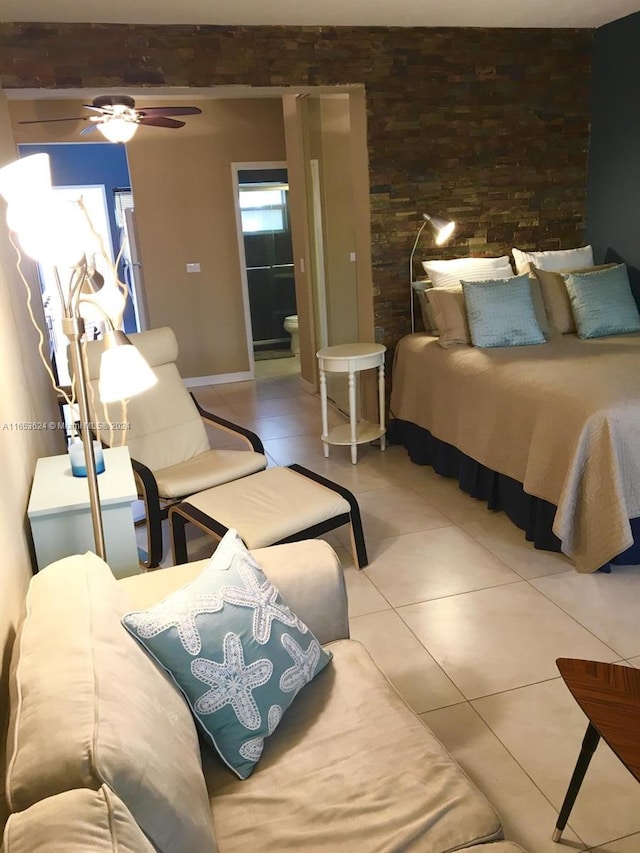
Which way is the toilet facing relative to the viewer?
to the viewer's left

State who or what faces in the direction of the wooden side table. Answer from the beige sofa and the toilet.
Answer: the beige sofa

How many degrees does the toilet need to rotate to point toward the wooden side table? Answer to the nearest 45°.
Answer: approximately 90° to its left

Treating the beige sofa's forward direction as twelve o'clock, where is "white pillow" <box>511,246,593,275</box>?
The white pillow is roughly at 10 o'clock from the beige sofa.

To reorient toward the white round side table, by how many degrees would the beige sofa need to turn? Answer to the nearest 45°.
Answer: approximately 90° to its left

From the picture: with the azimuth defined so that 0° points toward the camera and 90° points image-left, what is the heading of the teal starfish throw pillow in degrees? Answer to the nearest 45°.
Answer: approximately 315°

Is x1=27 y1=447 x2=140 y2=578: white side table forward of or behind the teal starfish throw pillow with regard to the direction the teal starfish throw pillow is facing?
behind

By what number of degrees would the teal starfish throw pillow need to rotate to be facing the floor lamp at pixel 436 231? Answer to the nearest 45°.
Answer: approximately 90° to its left

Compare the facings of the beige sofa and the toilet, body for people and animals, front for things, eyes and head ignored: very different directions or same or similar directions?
very different directions

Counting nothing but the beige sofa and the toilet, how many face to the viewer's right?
1

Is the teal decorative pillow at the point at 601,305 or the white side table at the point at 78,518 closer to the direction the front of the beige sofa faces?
the teal decorative pillow

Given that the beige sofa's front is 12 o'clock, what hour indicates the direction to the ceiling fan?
The ceiling fan is roughly at 9 o'clock from the beige sofa.

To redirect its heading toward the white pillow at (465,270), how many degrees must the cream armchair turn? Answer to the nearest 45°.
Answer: approximately 45° to its left

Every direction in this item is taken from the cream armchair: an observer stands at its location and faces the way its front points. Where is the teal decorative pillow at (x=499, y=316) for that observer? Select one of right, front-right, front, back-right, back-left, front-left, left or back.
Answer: front-left

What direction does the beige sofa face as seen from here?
to the viewer's right
